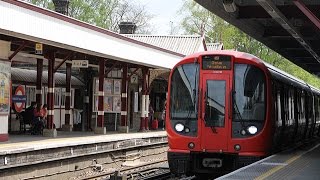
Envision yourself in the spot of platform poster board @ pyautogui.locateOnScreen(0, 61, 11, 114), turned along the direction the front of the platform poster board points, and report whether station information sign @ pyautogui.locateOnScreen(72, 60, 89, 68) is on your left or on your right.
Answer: on your left

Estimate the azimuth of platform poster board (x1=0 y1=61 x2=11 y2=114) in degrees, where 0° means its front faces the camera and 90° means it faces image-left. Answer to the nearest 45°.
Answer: approximately 315°

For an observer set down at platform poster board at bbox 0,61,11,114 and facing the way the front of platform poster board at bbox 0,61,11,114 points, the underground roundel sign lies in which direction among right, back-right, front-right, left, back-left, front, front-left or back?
back-left

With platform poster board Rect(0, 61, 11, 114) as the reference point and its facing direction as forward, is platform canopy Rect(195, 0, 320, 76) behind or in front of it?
in front

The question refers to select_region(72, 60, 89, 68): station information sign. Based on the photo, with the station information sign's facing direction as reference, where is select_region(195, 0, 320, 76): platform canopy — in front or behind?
in front

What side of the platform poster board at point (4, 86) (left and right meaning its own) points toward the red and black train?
front

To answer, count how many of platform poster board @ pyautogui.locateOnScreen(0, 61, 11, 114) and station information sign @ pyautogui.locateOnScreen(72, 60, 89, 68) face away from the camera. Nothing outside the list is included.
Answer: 0
